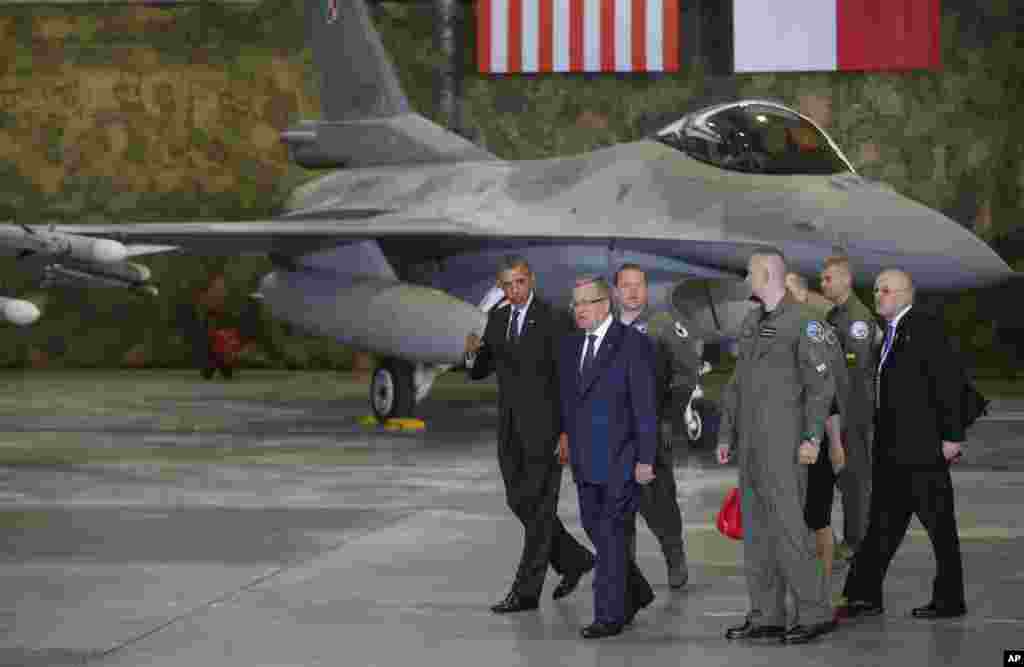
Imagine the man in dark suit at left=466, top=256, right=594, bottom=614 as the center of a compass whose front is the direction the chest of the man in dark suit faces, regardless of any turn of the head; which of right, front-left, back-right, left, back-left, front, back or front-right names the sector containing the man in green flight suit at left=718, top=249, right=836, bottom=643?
left

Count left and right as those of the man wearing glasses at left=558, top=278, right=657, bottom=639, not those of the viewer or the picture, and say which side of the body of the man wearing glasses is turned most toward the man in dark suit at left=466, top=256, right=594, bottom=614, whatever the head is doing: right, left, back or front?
right

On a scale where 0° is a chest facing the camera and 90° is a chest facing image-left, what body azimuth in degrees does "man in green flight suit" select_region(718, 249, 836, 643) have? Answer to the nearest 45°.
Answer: approximately 45°

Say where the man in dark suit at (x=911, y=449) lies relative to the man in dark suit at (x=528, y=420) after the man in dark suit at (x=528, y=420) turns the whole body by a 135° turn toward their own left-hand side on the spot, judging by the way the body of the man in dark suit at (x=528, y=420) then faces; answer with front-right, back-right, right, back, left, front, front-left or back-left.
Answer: front

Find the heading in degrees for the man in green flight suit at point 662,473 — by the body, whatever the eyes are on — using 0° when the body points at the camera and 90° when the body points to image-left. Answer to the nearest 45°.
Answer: approximately 45°

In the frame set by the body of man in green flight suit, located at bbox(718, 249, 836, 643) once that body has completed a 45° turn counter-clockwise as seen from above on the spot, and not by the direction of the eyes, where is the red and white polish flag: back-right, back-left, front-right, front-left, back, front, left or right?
back
